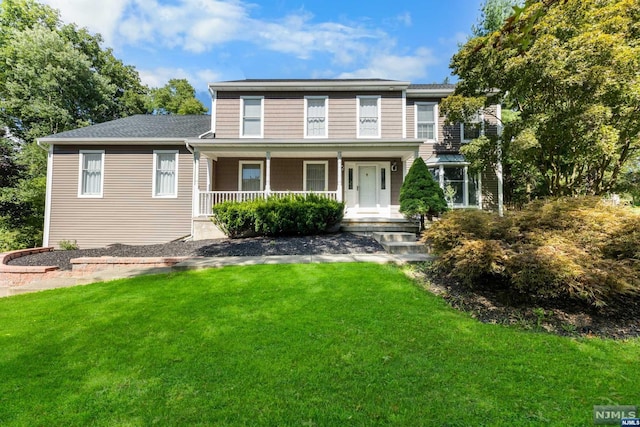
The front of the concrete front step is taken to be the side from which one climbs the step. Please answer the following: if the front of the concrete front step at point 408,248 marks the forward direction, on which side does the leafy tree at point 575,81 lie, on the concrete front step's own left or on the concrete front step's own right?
on the concrete front step's own left

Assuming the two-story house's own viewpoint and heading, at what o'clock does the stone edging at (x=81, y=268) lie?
The stone edging is roughly at 1 o'clock from the two-story house.

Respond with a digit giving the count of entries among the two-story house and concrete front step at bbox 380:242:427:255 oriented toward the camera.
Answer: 2

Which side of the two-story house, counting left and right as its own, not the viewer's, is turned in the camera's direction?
front

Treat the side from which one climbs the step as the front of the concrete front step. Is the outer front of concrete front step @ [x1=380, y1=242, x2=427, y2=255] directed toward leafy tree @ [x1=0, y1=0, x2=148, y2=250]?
no

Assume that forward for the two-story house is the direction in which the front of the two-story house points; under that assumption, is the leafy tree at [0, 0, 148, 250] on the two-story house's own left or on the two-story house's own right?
on the two-story house's own right

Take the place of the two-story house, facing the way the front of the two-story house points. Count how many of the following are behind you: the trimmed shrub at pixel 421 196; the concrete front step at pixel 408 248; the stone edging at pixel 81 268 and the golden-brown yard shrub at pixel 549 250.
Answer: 0

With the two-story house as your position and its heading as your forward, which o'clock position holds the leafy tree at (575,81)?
The leafy tree is roughly at 10 o'clock from the two-story house.

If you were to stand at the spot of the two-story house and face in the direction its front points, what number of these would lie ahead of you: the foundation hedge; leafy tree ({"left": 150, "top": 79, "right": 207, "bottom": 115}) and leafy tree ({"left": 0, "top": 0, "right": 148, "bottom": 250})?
1

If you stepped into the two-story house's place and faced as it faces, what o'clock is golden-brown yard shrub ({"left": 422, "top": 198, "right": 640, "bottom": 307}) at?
The golden-brown yard shrub is roughly at 11 o'clock from the two-story house.

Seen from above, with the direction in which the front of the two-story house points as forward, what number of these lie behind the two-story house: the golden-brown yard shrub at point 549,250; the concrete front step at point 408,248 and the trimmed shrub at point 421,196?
0

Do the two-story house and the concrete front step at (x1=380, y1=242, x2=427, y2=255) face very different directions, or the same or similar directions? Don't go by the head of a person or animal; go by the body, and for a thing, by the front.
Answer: same or similar directions

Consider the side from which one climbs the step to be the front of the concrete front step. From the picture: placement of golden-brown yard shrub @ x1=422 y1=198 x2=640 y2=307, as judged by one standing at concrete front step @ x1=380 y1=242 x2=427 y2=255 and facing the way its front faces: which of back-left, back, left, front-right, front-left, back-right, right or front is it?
front-left

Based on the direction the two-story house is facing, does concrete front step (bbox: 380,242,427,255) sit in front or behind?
in front

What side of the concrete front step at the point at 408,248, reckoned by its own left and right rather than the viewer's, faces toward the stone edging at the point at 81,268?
right

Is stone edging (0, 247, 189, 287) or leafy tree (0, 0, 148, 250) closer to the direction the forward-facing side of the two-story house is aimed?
the stone edging
